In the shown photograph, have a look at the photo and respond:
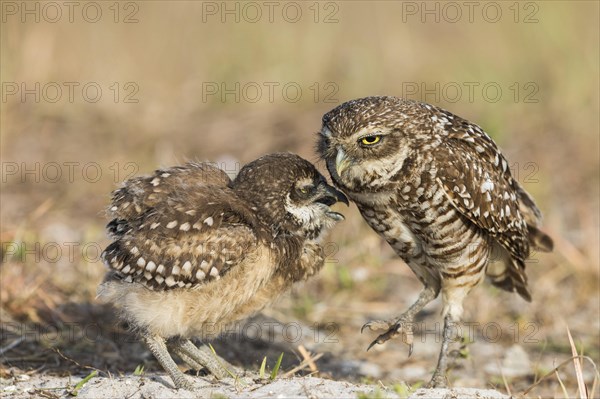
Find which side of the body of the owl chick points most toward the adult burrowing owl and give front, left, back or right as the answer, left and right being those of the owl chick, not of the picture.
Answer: front

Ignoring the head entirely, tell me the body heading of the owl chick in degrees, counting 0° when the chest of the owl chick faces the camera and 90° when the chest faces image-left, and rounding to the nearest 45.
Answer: approximately 270°

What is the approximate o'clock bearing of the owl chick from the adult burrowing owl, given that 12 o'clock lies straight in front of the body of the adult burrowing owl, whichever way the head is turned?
The owl chick is roughly at 1 o'clock from the adult burrowing owl.

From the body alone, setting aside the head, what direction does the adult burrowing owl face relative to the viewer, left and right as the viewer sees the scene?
facing the viewer and to the left of the viewer
